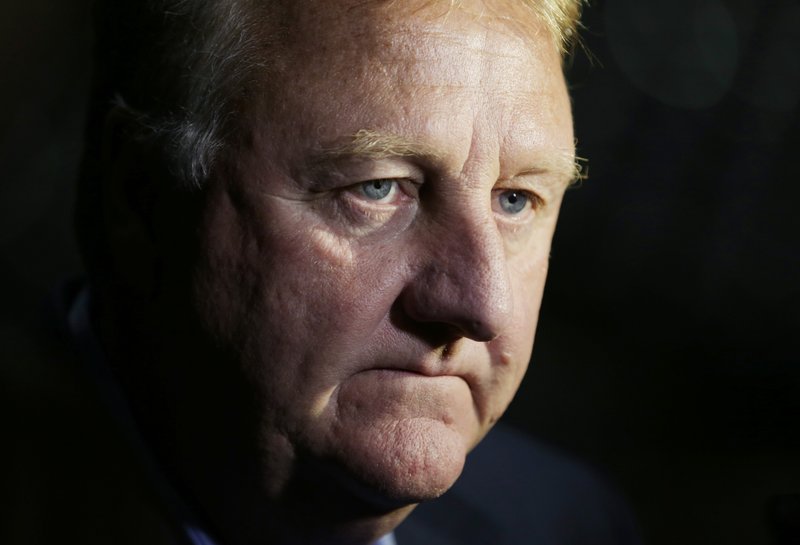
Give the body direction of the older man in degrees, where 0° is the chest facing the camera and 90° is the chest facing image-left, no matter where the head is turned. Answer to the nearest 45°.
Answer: approximately 315°

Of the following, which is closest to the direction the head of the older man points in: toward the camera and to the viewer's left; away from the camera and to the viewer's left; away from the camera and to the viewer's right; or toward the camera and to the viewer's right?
toward the camera and to the viewer's right
